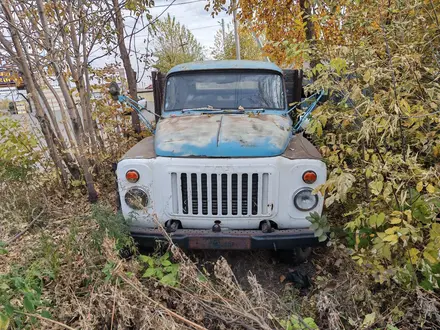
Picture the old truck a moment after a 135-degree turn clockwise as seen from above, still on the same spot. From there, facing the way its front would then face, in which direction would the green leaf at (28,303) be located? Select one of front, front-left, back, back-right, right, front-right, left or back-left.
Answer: left

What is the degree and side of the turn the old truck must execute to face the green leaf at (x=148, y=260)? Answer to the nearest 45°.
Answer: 0° — it already faces it

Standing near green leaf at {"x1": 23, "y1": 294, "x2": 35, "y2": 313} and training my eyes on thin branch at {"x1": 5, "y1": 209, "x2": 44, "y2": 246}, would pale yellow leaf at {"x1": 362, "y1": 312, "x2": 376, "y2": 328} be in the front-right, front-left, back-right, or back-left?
back-right

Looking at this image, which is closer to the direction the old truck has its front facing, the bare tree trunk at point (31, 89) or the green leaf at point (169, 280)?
the green leaf

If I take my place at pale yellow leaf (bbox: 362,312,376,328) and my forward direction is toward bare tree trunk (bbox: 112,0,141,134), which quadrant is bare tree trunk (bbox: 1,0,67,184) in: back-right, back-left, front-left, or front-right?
front-left

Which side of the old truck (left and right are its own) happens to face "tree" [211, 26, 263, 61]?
back

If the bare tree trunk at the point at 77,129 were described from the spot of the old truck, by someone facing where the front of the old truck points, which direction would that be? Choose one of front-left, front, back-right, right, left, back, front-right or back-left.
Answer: back-right

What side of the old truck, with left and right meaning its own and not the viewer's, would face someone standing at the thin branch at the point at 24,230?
right

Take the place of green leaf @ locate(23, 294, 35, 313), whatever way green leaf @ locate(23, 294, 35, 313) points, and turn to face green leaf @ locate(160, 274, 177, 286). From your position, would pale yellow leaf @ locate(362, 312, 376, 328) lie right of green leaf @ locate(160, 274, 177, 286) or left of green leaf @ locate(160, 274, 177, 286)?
right

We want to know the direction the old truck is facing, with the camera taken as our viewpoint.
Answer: facing the viewer

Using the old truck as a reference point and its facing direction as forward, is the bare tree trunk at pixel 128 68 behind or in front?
behind
